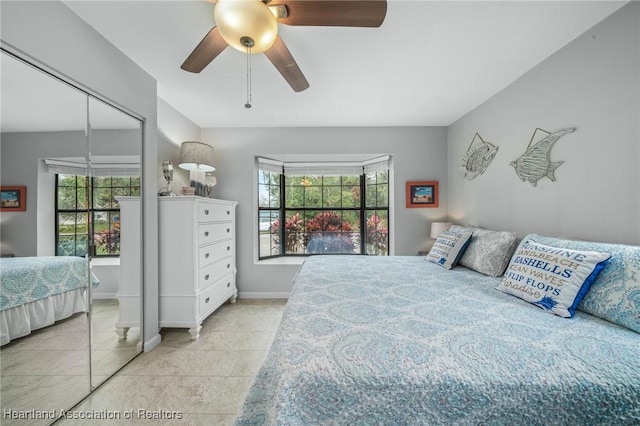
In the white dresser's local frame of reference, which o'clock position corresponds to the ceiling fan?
The ceiling fan is roughly at 1 o'clock from the white dresser.

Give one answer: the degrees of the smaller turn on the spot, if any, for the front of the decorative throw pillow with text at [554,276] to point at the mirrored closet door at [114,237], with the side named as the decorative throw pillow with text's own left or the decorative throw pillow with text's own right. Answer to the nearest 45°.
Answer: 0° — it already faces it

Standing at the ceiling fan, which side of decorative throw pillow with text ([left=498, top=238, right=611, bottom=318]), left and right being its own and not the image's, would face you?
front

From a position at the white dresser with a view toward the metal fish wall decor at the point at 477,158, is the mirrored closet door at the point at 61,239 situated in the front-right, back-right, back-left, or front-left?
back-right

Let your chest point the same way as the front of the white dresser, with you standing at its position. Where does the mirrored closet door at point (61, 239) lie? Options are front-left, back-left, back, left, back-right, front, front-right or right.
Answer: right

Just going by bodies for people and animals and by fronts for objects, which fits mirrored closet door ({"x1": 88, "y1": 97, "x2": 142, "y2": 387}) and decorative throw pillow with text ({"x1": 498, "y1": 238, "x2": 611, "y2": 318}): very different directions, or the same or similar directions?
very different directions

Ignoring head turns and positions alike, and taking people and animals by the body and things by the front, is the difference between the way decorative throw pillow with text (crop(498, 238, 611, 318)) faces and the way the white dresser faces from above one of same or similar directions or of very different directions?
very different directions

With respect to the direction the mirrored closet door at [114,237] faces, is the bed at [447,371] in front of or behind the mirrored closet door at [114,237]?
in front

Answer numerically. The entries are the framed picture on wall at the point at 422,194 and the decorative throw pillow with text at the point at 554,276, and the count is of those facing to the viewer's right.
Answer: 0

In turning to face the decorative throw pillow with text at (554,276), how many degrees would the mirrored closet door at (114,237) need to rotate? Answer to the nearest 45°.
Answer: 0° — it already faces it
